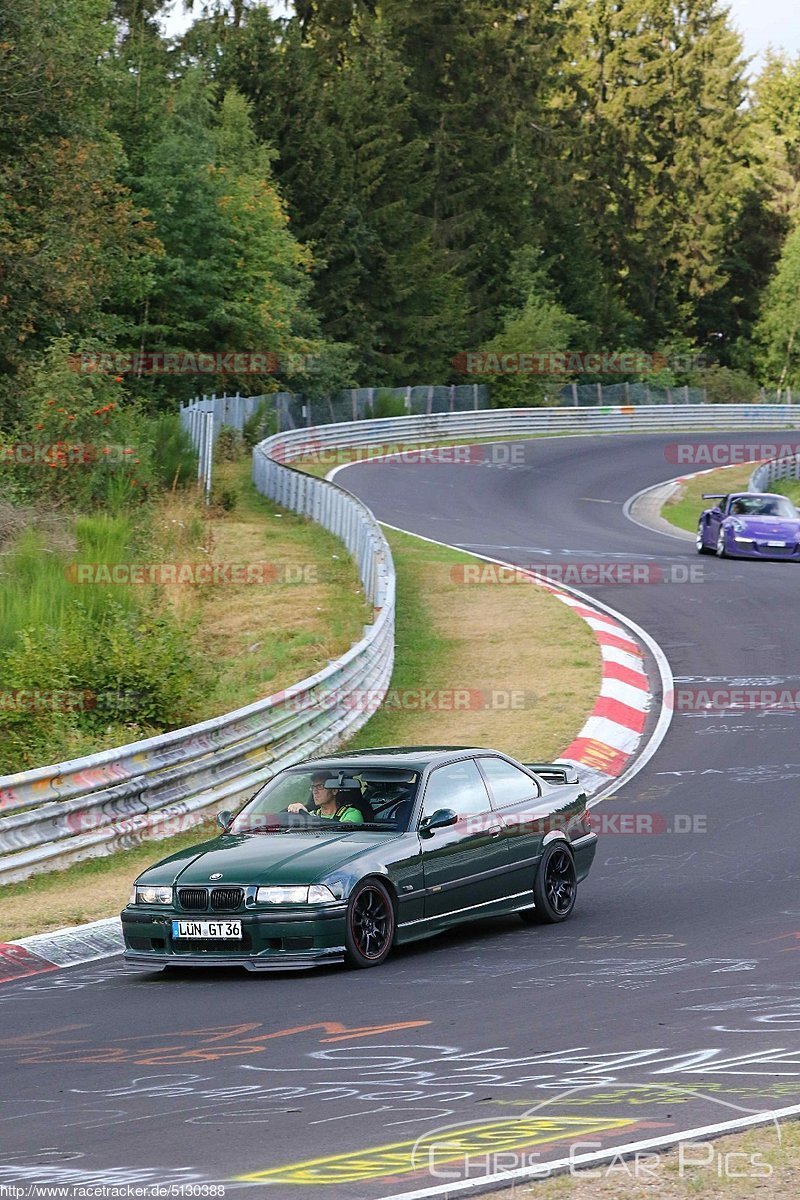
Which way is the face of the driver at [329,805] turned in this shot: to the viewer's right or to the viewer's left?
to the viewer's left

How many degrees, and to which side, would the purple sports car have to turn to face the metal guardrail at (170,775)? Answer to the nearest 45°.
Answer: approximately 45° to its right

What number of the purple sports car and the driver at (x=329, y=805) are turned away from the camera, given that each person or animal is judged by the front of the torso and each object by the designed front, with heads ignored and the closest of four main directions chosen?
0

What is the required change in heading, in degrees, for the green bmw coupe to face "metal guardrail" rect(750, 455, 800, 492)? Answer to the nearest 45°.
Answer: approximately 135° to its right

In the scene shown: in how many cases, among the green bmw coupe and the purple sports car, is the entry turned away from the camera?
0

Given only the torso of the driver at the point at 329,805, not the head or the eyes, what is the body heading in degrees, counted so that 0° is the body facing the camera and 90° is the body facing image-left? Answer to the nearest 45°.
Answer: approximately 45°

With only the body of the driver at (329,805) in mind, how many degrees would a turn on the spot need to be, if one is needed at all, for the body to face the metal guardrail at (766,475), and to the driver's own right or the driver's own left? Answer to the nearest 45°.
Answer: approximately 135° to the driver's own right

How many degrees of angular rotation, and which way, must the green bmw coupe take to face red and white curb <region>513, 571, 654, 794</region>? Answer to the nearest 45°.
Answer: approximately 135° to its right

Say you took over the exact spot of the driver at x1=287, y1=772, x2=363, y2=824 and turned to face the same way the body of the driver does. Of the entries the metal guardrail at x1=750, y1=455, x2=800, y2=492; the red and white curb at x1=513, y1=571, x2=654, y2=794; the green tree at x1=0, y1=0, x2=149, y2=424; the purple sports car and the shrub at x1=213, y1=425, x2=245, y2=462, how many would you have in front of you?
0

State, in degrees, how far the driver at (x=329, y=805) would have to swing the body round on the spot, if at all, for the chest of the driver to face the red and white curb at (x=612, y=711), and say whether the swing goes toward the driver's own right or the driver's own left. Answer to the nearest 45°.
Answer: approximately 135° to the driver's own right

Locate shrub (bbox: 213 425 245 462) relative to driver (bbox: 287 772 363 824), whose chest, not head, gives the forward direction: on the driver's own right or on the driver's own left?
on the driver's own right

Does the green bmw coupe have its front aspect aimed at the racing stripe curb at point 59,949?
no

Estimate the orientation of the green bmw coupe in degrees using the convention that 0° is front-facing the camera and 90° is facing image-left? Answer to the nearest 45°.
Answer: approximately 45°

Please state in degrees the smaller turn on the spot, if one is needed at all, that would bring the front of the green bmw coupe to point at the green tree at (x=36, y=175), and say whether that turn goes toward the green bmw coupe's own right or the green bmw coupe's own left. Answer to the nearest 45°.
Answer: approximately 135° to the green bmw coupe's own right

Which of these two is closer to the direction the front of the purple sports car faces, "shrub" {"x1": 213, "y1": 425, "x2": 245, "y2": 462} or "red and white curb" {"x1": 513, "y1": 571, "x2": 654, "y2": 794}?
the red and white curb
